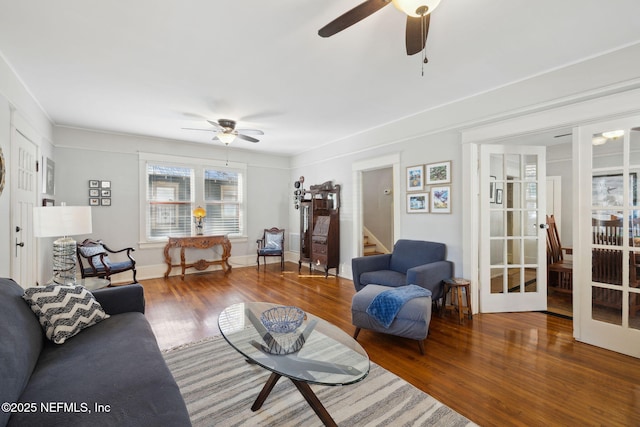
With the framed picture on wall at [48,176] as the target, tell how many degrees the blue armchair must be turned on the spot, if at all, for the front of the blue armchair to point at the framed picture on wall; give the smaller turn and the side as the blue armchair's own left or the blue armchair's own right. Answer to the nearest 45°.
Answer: approximately 45° to the blue armchair's own right

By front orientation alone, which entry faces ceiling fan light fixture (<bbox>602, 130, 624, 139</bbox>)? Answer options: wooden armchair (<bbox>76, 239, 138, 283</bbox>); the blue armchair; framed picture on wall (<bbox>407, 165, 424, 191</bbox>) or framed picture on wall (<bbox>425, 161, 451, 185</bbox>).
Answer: the wooden armchair

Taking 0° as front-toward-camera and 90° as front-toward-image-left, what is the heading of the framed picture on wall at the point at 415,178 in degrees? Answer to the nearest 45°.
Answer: approximately 45°

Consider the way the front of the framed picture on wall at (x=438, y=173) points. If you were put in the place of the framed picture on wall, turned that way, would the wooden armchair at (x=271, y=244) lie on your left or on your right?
on your right

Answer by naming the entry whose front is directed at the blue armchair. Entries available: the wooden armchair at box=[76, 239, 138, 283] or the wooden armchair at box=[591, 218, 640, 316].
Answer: the wooden armchair at box=[76, 239, 138, 283]

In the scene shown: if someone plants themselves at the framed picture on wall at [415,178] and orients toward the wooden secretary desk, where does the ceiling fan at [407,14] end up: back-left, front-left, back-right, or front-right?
back-left

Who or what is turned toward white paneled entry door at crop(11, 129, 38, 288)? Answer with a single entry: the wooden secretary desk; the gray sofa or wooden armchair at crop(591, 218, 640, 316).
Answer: the wooden secretary desk

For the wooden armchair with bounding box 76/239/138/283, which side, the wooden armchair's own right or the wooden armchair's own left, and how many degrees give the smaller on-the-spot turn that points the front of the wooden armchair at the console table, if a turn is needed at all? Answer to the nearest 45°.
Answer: approximately 45° to the wooden armchair's own left

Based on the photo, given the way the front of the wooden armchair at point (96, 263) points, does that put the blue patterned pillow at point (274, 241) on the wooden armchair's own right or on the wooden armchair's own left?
on the wooden armchair's own left

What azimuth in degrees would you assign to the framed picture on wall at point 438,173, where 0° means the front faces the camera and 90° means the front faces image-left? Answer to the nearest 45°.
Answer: approximately 45°

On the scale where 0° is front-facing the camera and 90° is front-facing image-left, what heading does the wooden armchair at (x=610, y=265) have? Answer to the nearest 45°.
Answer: approximately 225°

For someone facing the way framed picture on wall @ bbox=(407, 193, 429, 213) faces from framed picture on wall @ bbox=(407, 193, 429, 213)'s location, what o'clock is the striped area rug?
The striped area rug is roughly at 11 o'clock from the framed picture on wall.
